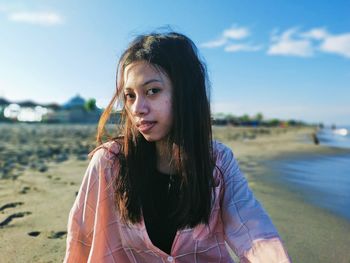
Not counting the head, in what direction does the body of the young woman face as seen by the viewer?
toward the camera
